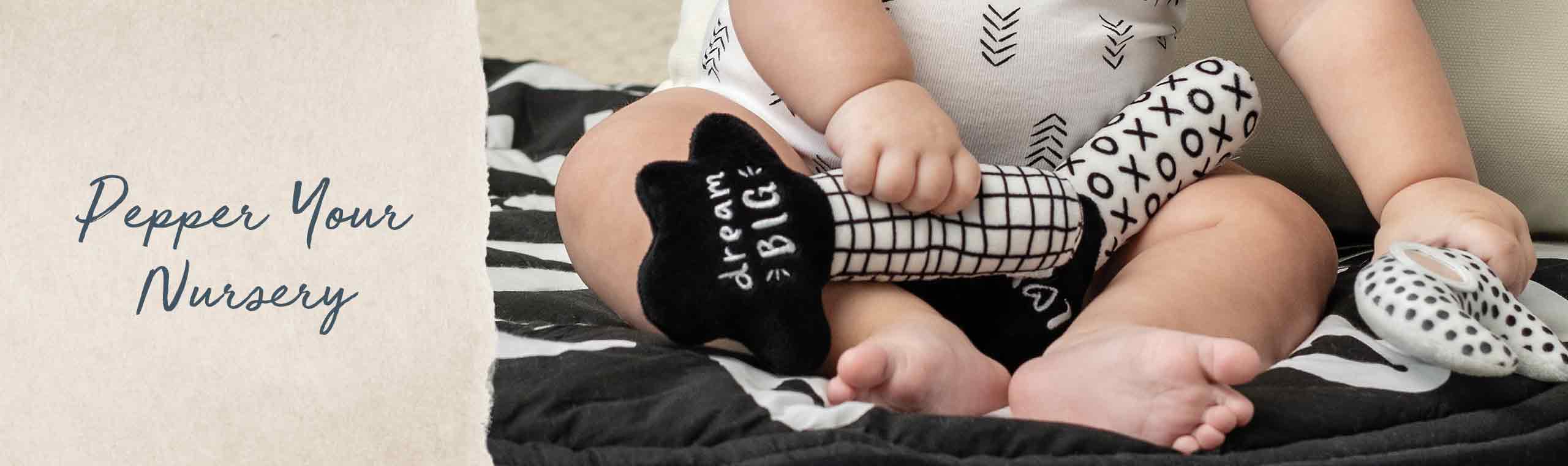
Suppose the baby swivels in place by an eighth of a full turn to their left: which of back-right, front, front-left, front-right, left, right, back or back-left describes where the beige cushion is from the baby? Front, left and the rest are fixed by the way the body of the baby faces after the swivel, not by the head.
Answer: left

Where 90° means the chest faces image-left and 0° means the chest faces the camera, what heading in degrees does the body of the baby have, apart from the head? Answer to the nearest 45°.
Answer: approximately 0°
